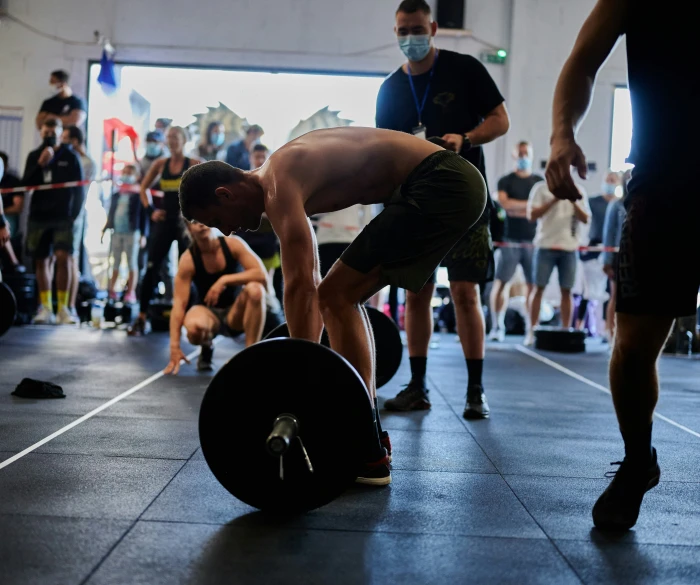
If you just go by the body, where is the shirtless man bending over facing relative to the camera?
to the viewer's left

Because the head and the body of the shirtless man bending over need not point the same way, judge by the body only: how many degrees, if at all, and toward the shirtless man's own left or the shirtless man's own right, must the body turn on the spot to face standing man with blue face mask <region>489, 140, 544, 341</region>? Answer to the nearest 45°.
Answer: approximately 90° to the shirtless man's own right

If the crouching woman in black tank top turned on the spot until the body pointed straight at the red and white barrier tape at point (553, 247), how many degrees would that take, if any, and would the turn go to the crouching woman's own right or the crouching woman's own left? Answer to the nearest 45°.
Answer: approximately 135° to the crouching woman's own left

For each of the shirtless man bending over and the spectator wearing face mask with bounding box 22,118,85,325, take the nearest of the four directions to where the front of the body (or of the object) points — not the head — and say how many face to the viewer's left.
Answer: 1

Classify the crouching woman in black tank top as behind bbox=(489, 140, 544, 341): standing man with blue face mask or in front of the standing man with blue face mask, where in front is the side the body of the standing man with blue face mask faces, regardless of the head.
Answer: in front

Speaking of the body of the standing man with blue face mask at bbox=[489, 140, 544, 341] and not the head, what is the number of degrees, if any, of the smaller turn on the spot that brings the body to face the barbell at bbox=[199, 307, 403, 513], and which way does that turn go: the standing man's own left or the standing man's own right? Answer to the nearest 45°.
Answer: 0° — they already face it

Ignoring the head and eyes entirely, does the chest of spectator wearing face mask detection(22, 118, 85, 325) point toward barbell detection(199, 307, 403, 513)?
yes

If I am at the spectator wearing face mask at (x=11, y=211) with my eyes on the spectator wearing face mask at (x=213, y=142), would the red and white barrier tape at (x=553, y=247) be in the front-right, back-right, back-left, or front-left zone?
front-right

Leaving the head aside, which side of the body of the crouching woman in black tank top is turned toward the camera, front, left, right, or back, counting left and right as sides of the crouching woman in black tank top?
front

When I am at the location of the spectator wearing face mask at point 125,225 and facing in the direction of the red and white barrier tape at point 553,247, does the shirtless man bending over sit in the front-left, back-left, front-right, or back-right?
front-right

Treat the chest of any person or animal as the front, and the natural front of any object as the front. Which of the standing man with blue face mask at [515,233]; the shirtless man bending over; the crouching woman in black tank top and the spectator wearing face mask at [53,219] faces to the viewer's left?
the shirtless man bending over

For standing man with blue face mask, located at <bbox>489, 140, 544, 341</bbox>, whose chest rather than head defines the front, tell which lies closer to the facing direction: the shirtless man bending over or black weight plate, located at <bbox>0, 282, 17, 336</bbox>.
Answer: the shirtless man bending over

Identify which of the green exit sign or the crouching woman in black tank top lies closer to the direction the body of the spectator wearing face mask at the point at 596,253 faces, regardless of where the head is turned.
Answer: the crouching woman in black tank top

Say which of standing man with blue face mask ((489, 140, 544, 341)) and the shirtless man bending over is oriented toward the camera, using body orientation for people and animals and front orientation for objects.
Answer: the standing man with blue face mask

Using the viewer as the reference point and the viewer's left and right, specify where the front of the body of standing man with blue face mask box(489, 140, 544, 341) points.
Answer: facing the viewer

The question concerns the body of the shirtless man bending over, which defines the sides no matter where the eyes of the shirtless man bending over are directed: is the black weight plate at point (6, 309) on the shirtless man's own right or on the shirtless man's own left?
on the shirtless man's own right

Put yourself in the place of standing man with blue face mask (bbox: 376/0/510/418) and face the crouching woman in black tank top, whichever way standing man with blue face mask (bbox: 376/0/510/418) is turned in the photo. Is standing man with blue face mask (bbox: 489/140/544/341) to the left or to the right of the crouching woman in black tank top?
right

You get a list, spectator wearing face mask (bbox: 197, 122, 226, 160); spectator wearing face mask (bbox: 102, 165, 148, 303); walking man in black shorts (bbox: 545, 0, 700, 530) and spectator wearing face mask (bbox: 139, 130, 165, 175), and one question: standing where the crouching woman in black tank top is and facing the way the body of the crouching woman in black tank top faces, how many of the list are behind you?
3
